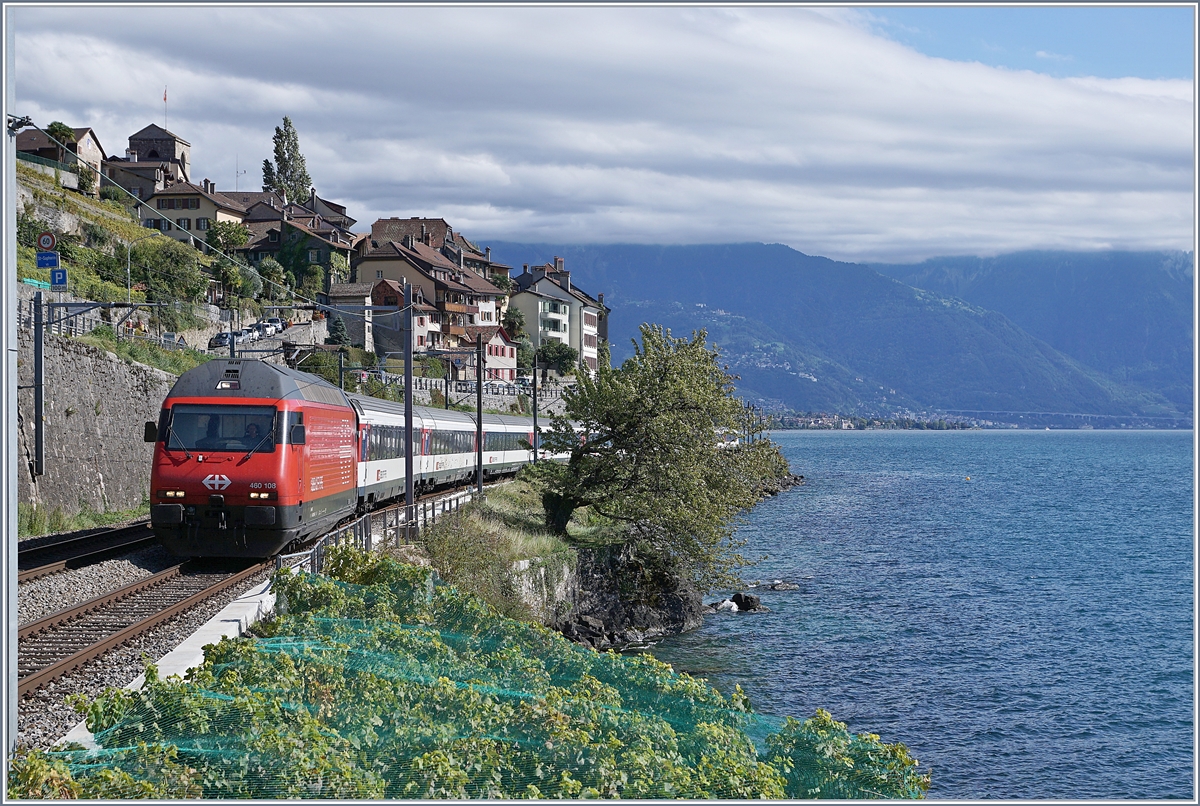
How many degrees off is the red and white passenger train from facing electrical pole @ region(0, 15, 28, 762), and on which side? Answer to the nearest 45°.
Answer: approximately 45° to its left

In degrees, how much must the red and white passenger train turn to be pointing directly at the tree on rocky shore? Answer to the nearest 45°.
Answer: approximately 90° to its left

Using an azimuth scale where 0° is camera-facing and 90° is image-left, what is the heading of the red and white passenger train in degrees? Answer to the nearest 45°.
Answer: approximately 45°

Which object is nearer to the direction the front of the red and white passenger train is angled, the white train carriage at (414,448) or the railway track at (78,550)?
the railway track

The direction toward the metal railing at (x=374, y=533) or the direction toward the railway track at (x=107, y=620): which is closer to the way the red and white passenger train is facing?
the railway track

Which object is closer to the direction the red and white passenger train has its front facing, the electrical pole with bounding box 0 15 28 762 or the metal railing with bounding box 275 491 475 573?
the electrical pole

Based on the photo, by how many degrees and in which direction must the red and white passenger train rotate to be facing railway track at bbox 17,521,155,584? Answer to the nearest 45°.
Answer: approximately 90° to its right

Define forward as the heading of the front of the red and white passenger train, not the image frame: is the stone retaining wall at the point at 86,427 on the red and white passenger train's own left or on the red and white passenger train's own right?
on the red and white passenger train's own right

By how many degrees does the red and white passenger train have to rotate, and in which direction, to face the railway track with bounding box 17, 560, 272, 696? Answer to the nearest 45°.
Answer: approximately 45° to its left
